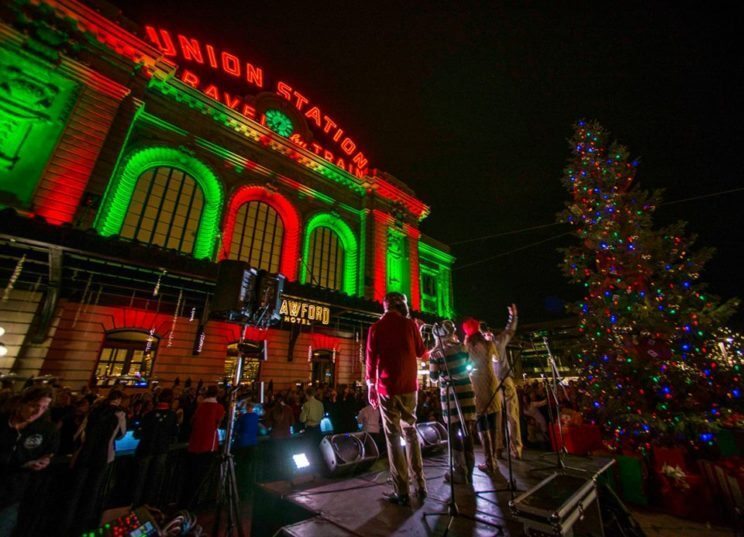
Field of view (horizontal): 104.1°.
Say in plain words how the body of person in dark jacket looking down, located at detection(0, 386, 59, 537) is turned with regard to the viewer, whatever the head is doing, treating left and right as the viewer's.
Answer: facing the viewer and to the right of the viewer

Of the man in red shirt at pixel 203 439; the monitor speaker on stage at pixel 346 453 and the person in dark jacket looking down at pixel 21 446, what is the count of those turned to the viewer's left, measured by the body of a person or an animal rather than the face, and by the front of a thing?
0

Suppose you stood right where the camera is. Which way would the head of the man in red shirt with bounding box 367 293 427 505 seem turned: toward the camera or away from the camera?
away from the camera

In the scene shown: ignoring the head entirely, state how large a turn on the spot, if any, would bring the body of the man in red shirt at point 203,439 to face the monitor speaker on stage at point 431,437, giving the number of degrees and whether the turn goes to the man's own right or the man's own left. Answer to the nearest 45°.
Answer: approximately 90° to the man's own right

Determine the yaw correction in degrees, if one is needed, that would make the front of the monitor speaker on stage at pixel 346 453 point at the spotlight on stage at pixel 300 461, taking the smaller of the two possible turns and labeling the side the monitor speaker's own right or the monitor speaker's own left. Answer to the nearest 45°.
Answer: approximately 135° to the monitor speaker's own right

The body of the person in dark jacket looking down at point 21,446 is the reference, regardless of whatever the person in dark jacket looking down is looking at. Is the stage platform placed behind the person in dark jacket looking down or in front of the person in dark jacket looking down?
in front

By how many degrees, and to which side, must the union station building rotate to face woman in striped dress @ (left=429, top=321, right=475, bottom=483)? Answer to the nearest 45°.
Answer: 0° — it already faces them

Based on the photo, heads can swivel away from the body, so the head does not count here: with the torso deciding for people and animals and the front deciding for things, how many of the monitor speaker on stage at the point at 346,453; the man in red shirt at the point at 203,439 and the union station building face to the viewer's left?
0

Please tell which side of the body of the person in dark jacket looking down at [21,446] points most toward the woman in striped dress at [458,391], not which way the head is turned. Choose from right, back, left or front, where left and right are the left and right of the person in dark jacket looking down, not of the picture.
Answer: front

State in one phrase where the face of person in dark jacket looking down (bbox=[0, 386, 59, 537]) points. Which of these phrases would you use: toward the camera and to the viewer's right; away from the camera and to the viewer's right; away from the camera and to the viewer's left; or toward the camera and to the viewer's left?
toward the camera and to the viewer's right

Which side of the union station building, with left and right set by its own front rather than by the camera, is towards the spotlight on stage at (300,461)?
front

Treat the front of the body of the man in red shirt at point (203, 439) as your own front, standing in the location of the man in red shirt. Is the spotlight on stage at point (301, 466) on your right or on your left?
on your right

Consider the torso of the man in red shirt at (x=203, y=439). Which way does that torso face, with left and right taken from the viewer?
facing away from the viewer and to the right of the viewer
